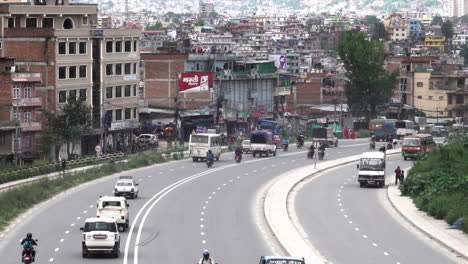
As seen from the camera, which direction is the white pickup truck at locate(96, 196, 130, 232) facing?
away from the camera

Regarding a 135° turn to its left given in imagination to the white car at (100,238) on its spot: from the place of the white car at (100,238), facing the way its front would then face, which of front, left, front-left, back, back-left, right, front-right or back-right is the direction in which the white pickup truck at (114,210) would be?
back-right

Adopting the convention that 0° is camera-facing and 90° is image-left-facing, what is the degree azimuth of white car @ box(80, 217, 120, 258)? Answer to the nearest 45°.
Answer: approximately 180°
